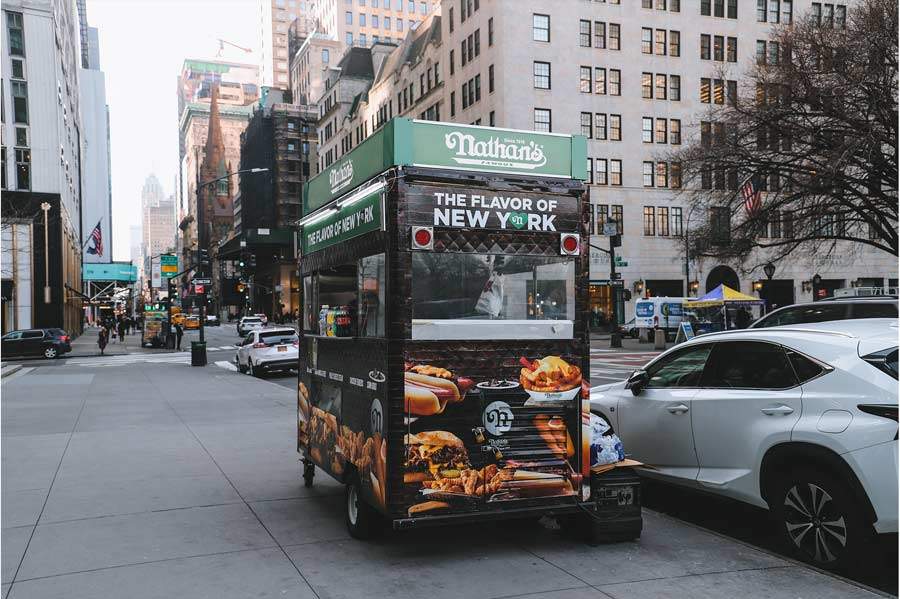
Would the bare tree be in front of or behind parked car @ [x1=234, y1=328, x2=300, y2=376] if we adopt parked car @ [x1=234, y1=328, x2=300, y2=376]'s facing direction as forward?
behind

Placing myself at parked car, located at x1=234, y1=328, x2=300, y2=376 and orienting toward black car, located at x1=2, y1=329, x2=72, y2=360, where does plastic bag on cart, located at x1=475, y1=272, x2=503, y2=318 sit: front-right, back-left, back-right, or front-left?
back-left

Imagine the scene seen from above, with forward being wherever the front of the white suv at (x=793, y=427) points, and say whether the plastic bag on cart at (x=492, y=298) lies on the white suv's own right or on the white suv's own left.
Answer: on the white suv's own left

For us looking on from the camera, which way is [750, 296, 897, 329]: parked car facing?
facing to the left of the viewer

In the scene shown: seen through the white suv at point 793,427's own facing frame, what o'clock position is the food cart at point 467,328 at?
The food cart is roughly at 10 o'clock from the white suv.

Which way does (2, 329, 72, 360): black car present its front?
to the viewer's left

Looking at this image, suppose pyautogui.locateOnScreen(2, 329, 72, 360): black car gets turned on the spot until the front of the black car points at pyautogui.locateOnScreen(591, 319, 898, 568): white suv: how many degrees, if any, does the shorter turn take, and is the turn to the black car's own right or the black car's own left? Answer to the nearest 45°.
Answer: approximately 90° to the black car's own left
